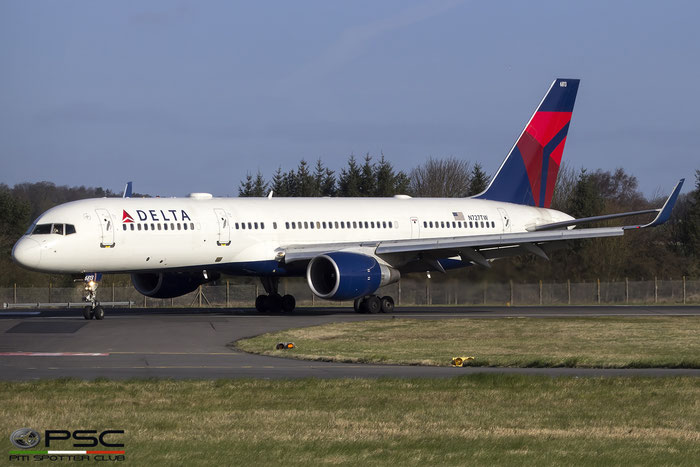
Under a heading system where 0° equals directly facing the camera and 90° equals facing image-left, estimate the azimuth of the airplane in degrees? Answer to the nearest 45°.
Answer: approximately 45°
